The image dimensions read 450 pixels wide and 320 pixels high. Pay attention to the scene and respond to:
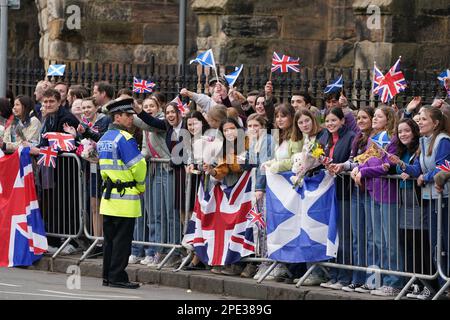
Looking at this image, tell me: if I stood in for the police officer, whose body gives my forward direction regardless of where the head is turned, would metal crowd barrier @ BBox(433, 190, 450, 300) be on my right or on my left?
on my right

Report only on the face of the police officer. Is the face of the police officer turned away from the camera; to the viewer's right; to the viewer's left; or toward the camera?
to the viewer's right

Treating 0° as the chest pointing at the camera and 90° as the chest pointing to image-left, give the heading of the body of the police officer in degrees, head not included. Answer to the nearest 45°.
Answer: approximately 225°
